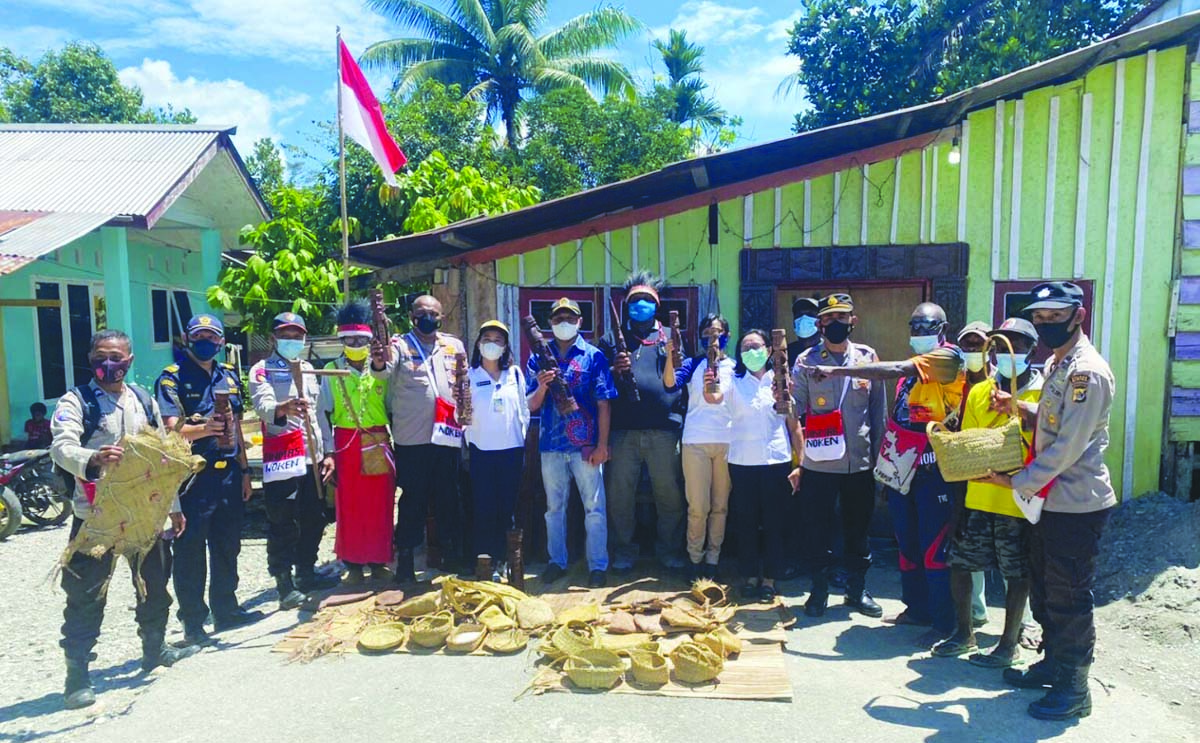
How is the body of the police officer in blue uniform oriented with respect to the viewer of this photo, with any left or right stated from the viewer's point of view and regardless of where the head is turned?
facing the viewer and to the right of the viewer

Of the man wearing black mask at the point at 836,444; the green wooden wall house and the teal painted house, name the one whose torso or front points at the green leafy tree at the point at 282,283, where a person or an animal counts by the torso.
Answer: the teal painted house

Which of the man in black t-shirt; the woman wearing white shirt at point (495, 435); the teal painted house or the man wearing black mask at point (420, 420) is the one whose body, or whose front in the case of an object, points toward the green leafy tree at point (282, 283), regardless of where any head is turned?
the teal painted house

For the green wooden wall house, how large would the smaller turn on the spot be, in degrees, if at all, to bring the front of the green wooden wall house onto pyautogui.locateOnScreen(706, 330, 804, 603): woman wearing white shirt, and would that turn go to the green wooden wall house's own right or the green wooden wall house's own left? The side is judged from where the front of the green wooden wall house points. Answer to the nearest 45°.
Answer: approximately 45° to the green wooden wall house's own right

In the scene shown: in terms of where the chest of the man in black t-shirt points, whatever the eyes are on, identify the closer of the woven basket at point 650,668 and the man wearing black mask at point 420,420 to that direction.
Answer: the woven basket

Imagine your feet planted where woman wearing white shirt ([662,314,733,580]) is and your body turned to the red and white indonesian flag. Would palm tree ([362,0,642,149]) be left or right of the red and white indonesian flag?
right

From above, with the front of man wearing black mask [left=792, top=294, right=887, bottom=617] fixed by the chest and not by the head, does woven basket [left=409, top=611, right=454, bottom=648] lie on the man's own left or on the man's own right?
on the man's own right

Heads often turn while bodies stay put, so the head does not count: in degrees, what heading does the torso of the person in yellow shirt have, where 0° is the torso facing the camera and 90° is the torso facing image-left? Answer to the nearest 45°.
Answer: approximately 45°

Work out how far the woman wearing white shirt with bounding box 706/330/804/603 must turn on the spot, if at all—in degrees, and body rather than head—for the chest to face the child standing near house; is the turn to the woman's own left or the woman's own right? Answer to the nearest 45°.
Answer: approximately 90° to the woman's own right

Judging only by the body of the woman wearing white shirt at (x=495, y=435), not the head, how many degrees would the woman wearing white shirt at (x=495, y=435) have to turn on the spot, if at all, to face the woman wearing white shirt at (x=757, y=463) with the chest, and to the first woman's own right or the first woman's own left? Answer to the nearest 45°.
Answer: approximately 90° to the first woman's own left
